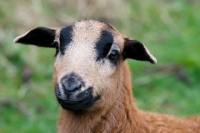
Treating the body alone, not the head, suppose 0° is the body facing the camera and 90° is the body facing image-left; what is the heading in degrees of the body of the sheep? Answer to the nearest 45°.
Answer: approximately 45°
